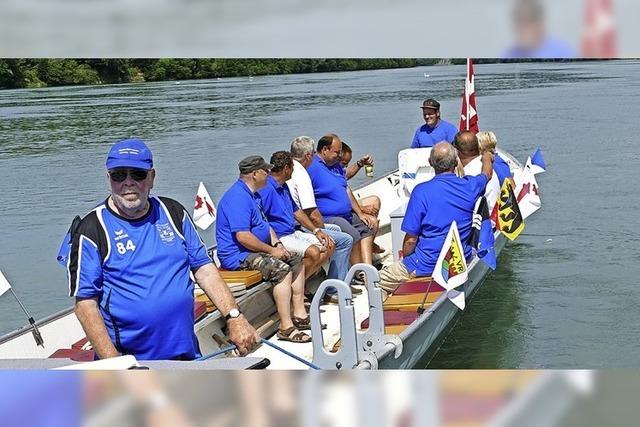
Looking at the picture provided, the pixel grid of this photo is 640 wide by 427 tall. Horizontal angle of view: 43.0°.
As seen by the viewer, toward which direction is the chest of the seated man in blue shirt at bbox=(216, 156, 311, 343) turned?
to the viewer's right

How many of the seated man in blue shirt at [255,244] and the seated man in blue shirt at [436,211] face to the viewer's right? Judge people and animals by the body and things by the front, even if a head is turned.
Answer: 1

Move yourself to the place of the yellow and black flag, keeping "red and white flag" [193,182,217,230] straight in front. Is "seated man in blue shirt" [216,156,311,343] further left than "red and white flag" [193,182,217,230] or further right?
left

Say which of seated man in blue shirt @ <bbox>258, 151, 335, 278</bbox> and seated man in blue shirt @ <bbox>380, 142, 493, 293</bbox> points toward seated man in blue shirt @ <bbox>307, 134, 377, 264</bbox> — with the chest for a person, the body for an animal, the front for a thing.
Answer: seated man in blue shirt @ <bbox>380, 142, 493, 293</bbox>

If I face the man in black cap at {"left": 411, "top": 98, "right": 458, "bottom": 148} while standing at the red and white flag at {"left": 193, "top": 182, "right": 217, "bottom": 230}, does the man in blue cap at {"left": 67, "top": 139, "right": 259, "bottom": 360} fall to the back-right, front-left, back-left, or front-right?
back-right

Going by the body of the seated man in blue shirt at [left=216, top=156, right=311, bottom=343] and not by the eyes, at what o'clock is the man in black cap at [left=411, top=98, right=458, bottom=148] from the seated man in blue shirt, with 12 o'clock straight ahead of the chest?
The man in black cap is roughly at 10 o'clock from the seated man in blue shirt.

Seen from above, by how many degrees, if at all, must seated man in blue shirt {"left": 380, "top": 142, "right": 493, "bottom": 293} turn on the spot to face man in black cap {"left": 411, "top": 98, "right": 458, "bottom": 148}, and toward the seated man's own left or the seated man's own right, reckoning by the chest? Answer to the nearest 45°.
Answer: approximately 45° to the seated man's own right

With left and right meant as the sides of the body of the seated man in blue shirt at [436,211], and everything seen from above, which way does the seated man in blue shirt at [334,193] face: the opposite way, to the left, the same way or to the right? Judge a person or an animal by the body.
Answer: the opposite way

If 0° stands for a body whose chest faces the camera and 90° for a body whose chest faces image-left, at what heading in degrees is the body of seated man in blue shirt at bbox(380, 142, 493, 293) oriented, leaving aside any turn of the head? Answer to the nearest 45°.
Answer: approximately 135°

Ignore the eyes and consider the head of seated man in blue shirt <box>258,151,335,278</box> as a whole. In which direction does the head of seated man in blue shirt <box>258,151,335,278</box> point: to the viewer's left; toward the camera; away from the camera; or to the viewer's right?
to the viewer's right

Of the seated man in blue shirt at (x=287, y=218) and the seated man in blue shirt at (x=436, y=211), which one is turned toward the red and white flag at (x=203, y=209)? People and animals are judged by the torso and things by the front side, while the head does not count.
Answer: the seated man in blue shirt at (x=436, y=211)

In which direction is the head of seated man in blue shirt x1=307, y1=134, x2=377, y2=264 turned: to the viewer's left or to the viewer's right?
to the viewer's right

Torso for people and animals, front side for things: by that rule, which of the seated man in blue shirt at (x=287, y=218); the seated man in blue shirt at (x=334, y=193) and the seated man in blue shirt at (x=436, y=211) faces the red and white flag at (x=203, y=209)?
the seated man in blue shirt at (x=436, y=211)
